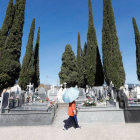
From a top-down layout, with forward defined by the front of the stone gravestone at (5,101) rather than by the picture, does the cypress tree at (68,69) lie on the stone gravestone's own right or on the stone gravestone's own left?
on the stone gravestone's own left

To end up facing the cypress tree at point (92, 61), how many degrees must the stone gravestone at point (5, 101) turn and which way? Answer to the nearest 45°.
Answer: approximately 90° to its left

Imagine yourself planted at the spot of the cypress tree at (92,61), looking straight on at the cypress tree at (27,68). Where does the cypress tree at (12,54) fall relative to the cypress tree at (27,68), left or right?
left

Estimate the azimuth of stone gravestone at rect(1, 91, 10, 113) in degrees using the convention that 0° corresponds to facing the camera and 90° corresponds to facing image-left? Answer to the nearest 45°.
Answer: approximately 315°

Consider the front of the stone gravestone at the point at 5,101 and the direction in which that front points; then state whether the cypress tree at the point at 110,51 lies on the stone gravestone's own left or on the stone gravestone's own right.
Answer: on the stone gravestone's own left

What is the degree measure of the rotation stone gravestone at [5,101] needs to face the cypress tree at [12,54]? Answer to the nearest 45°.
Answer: approximately 135° to its left

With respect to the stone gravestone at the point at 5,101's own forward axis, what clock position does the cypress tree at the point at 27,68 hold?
The cypress tree is roughly at 8 o'clock from the stone gravestone.
